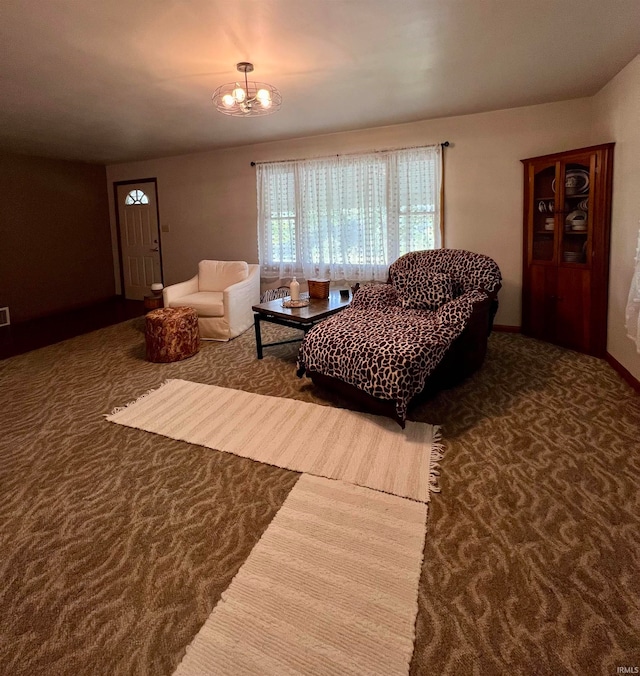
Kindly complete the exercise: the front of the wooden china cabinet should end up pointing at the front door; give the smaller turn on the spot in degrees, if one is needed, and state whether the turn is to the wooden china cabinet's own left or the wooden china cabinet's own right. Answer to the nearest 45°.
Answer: approximately 45° to the wooden china cabinet's own right

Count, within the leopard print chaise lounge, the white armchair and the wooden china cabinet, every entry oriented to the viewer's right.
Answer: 0

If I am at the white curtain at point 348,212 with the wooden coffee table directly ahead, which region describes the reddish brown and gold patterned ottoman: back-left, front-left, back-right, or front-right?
front-right

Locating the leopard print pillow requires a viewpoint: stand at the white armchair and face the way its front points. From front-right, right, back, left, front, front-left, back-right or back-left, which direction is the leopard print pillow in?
left

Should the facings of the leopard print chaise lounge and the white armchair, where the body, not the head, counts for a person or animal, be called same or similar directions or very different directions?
same or similar directions

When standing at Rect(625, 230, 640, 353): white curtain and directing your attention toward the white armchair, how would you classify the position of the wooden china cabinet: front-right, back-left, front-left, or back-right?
front-right

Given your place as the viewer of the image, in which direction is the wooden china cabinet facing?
facing the viewer and to the left of the viewer

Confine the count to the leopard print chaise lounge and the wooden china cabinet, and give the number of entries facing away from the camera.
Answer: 0

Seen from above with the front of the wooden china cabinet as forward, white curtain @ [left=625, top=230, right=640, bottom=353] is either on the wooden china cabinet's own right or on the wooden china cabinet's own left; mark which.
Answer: on the wooden china cabinet's own left

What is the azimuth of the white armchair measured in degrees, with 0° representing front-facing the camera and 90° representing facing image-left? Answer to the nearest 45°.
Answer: approximately 45°

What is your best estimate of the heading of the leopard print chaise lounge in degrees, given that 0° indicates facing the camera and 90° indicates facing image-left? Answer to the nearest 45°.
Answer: approximately 45°

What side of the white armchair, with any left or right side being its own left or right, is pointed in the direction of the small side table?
right

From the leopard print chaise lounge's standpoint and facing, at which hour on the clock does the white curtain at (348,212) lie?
The white curtain is roughly at 4 o'clock from the leopard print chaise lounge.

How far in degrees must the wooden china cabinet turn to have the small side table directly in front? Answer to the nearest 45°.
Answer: approximately 45° to its right

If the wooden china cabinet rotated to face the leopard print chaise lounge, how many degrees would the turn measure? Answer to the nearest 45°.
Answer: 0° — it already faces it
